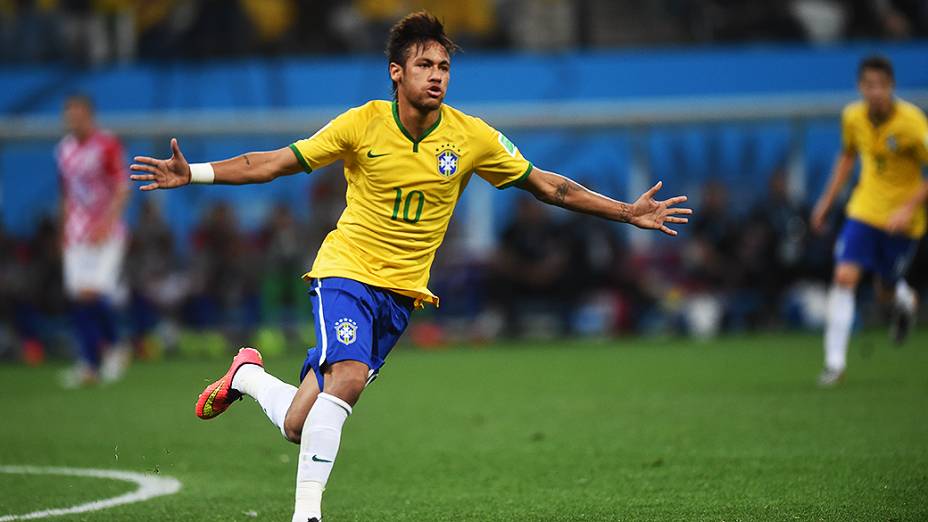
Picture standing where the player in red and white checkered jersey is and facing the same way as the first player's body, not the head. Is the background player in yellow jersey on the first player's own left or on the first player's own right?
on the first player's own left

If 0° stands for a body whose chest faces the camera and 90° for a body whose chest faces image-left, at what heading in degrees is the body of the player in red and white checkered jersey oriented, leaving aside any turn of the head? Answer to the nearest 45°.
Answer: approximately 45°

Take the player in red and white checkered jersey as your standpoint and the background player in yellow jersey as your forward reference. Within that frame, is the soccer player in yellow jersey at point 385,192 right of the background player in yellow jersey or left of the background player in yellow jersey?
right

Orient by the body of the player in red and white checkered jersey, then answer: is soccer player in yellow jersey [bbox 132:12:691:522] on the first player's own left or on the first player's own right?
on the first player's own left

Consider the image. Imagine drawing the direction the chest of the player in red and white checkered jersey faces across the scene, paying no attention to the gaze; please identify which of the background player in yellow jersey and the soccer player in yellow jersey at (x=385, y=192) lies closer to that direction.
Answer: the soccer player in yellow jersey
